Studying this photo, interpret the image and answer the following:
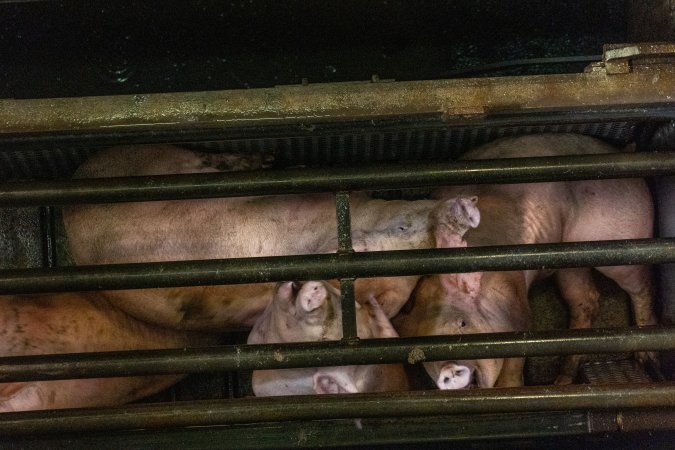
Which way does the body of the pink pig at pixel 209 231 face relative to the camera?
to the viewer's right
